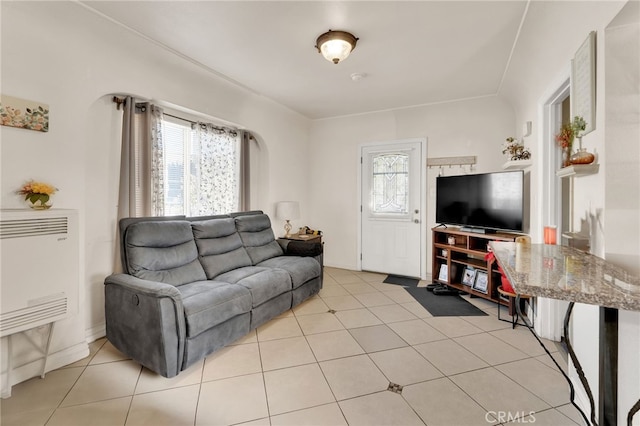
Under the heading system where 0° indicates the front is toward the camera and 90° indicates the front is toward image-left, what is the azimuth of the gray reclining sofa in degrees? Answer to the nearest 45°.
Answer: approximately 315°

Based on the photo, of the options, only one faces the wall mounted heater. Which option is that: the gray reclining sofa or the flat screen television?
the flat screen television

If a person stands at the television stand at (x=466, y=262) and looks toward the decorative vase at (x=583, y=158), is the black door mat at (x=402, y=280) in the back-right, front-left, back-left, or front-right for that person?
back-right

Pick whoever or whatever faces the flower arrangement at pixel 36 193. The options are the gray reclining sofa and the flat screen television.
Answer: the flat screen television

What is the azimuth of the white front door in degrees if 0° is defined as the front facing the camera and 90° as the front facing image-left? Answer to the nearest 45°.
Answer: approximately 0°

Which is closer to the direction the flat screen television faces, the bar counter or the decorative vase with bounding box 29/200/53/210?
the decorative vase

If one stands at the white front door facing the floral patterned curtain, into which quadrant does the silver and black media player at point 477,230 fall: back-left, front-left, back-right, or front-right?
back-left
